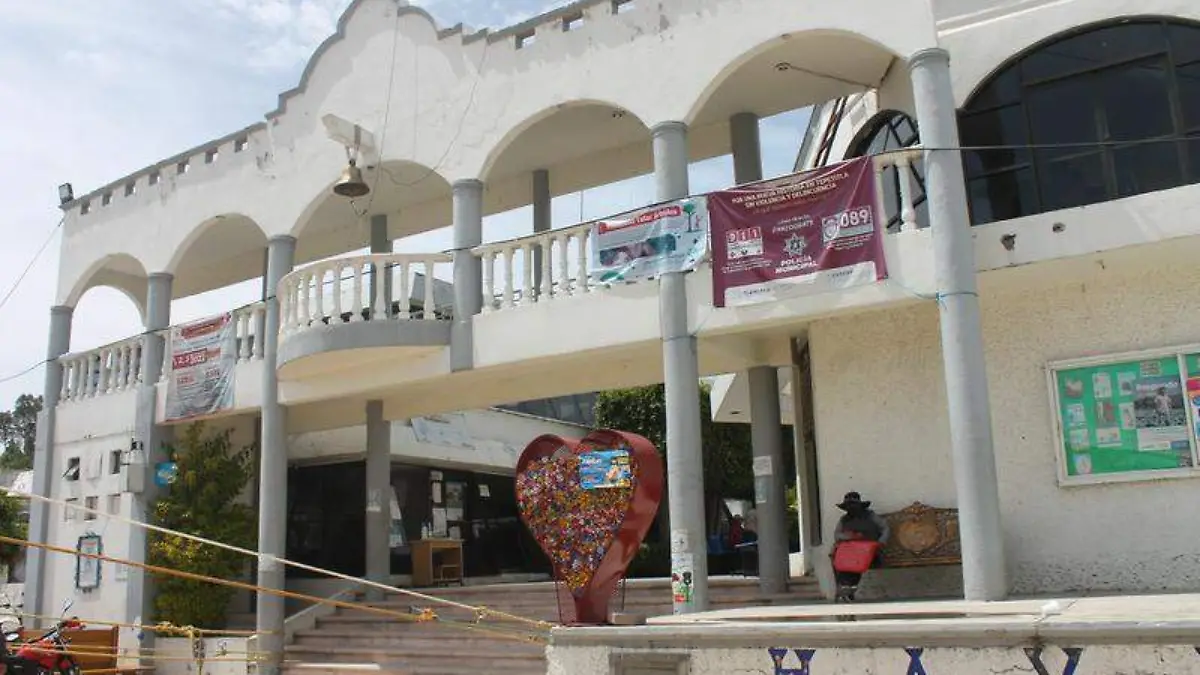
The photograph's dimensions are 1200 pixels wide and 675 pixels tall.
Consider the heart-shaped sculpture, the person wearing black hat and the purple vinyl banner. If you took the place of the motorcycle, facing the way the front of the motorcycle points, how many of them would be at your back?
0

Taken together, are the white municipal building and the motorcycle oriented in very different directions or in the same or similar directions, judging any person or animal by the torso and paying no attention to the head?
very different directions

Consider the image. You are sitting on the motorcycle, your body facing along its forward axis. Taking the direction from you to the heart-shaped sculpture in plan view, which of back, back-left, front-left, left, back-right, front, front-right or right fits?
front-right

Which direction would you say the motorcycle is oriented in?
to the viewer's right

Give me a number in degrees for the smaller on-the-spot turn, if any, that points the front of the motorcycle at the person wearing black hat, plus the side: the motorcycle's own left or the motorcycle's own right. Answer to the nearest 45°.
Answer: approximately 45° to the motorcycle's own right

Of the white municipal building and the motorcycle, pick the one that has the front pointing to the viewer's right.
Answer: the motorcycle

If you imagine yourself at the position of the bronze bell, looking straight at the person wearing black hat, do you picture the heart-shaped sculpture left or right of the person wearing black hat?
right
